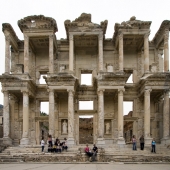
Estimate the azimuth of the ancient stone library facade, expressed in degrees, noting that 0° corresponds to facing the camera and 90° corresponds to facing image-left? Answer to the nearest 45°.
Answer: approximately 0°
